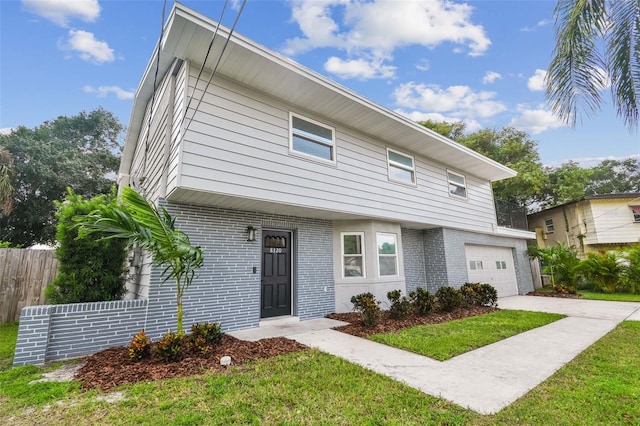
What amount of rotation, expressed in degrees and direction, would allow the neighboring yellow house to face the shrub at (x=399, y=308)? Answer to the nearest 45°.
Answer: approximately 45° to its right

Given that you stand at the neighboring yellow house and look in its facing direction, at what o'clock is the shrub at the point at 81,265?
The shrub is roughly at 2 o'clock from the neighboring yellow house.

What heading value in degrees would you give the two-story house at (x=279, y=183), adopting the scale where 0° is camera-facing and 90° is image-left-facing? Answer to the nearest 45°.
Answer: approximately 315°

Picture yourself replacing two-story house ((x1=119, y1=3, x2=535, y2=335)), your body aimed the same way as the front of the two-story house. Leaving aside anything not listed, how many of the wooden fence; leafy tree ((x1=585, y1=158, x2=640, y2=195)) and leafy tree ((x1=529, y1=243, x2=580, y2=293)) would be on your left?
2

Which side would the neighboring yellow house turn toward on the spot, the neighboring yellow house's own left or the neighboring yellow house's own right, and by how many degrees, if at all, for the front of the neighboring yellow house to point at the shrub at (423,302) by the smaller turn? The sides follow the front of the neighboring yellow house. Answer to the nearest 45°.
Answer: approximately 45° to the neighboring yellow house's own right

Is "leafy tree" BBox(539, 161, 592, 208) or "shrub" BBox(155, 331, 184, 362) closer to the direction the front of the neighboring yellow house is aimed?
the shrub

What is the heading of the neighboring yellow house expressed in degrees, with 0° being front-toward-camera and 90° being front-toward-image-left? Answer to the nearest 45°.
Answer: approximately 315°

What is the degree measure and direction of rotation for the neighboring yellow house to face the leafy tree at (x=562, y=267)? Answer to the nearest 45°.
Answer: approximately 45° to its right

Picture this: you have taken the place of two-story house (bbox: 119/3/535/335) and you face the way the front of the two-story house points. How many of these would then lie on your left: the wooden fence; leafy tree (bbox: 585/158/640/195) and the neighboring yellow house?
2

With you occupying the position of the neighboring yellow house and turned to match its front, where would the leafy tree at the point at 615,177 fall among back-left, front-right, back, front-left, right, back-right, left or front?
back-left

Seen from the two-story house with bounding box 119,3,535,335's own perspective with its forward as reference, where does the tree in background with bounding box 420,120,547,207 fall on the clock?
The tree in background is roughly at 9 o'clock from the two-story house.
